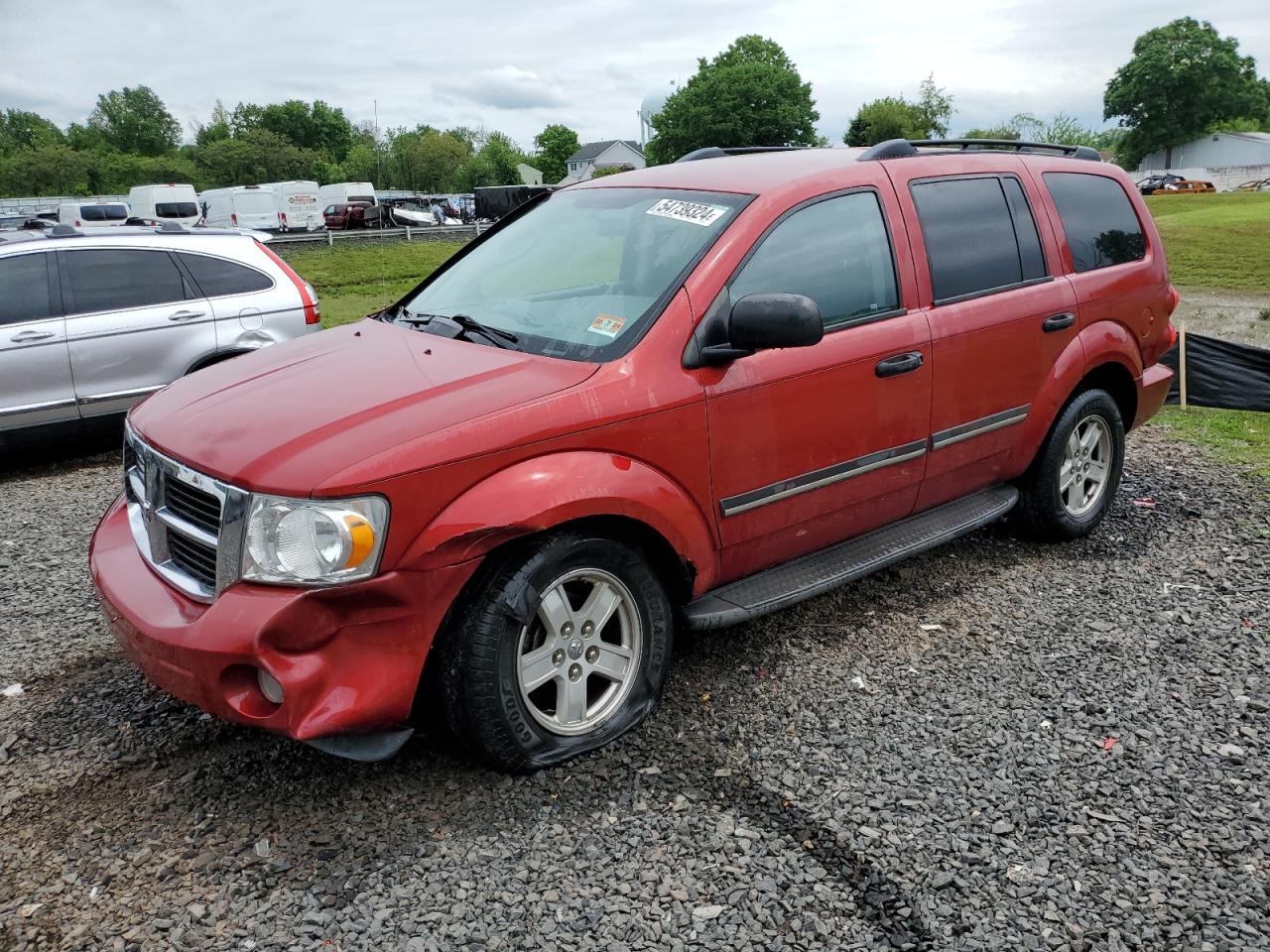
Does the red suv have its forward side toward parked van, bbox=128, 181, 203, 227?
no

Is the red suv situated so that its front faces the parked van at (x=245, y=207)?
no

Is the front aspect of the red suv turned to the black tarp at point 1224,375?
no

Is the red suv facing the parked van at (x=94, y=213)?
no

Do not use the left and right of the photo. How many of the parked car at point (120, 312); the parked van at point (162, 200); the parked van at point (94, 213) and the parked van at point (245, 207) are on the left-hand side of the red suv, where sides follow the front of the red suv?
0
